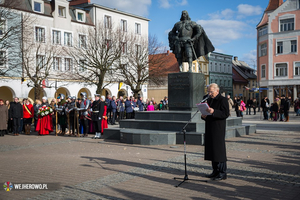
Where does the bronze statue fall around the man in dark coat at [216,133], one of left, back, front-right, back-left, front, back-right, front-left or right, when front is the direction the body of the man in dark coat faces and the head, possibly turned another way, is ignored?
right

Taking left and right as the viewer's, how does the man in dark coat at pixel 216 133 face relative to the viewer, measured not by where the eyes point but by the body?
facing to the left of the viewer

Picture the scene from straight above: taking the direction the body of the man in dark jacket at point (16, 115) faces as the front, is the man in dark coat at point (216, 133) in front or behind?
in front

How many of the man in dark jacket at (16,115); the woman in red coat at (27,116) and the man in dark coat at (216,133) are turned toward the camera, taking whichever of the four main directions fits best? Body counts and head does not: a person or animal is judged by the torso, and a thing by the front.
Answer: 2

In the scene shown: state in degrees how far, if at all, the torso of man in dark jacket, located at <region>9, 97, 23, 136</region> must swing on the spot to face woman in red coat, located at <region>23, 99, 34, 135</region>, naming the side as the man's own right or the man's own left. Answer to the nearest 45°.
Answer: approximately 135° to the man's own left

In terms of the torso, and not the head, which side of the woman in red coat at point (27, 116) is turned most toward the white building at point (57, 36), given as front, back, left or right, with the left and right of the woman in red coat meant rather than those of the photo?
back

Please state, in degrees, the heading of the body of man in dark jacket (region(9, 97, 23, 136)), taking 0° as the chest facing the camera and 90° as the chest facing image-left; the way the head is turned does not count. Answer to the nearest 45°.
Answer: approximately 0°

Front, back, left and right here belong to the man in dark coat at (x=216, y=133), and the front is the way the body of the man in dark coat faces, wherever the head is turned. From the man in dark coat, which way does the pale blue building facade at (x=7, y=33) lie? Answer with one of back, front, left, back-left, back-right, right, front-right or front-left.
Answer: front-right
